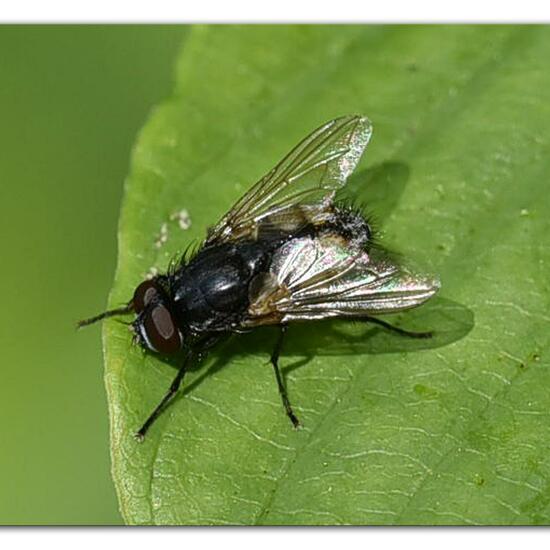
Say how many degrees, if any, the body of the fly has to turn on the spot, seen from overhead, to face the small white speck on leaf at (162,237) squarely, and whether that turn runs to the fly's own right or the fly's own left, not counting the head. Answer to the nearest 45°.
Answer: approximately 90° to the fly's own right

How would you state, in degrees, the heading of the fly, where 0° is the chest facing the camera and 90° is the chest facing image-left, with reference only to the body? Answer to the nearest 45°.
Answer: approximately 45°

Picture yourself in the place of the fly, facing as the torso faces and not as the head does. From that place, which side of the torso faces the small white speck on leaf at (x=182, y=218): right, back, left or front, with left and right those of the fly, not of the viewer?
right
